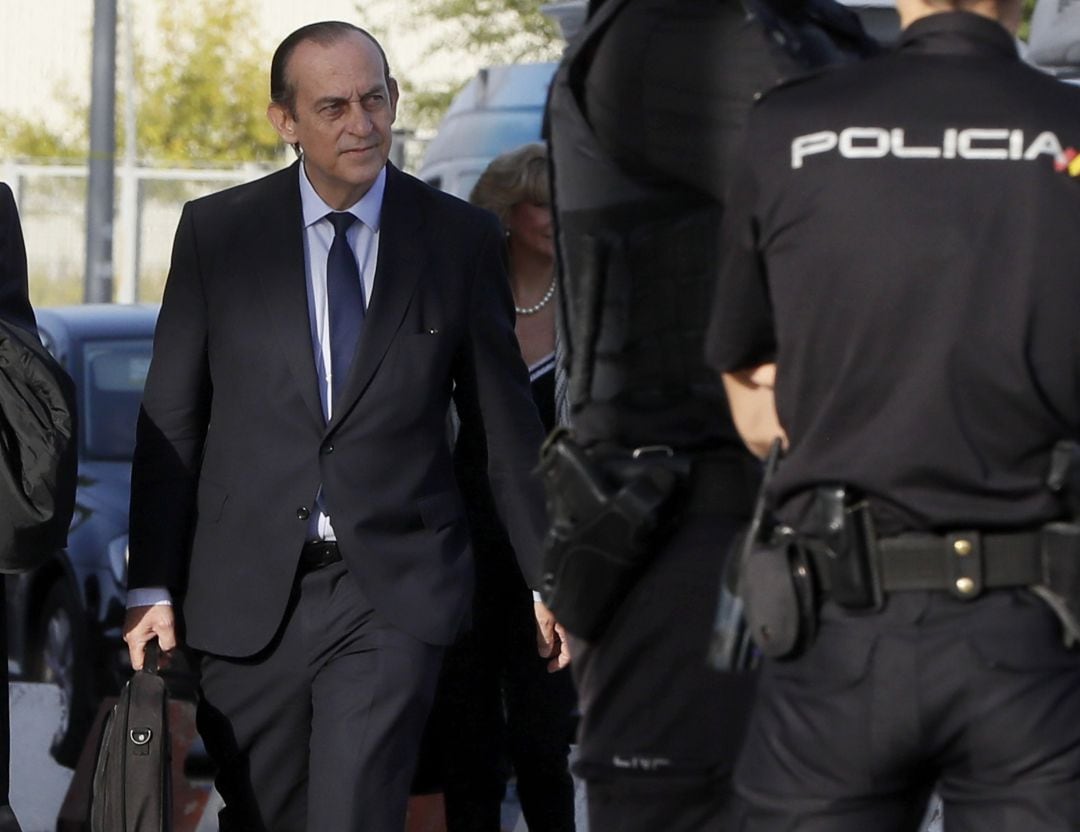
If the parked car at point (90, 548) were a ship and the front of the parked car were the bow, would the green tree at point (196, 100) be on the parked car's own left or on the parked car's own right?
on the parked car's own left

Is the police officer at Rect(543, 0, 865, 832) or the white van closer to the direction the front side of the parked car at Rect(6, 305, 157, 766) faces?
the police officer

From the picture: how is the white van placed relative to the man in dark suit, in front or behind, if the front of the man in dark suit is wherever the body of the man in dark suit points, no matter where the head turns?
behind

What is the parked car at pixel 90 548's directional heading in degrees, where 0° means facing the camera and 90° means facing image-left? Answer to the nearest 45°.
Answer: approximately 315°
